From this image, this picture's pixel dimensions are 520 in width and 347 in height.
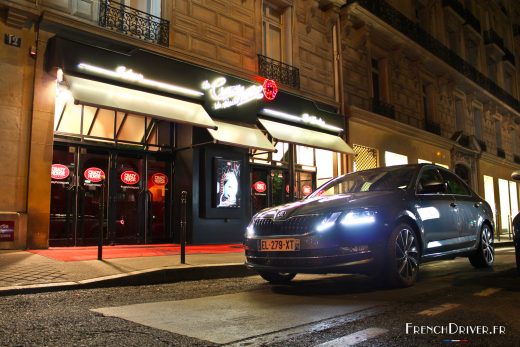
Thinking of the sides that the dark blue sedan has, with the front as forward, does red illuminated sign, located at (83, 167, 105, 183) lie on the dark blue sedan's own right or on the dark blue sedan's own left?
on the dark blue sedan's own right

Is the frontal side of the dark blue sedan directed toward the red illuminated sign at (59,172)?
no

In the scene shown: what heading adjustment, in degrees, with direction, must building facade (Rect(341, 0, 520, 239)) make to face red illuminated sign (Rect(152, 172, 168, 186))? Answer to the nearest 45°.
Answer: approximately 90° to its right

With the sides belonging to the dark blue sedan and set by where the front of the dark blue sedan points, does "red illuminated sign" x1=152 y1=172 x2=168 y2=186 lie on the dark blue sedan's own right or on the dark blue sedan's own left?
on the dark blue sedan's own right

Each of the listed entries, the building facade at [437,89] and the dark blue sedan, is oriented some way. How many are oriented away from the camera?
0

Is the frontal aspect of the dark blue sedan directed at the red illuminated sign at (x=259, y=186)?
no

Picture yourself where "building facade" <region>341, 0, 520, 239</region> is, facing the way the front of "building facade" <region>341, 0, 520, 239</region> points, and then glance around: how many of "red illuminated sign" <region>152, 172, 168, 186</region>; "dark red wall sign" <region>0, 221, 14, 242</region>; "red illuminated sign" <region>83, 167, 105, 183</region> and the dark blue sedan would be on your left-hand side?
0

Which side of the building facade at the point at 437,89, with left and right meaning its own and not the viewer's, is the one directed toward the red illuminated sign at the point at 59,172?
right

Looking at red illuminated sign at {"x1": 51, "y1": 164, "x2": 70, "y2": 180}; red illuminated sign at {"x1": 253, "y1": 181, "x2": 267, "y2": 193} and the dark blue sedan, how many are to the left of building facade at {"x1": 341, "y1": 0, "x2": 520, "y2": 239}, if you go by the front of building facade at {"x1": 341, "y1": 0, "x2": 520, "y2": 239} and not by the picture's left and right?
0

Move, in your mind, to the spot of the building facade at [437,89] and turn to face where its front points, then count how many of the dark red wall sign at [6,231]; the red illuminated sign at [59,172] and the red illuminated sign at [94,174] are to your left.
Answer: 0

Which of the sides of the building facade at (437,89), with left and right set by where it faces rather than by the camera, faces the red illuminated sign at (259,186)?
right

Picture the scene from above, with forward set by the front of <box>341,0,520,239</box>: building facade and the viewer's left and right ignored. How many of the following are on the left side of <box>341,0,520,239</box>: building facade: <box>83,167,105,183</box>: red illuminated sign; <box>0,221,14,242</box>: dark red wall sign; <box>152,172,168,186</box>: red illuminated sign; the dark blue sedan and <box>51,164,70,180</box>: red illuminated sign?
0

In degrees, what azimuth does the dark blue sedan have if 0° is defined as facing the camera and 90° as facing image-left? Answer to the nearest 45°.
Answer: approximately 45°
